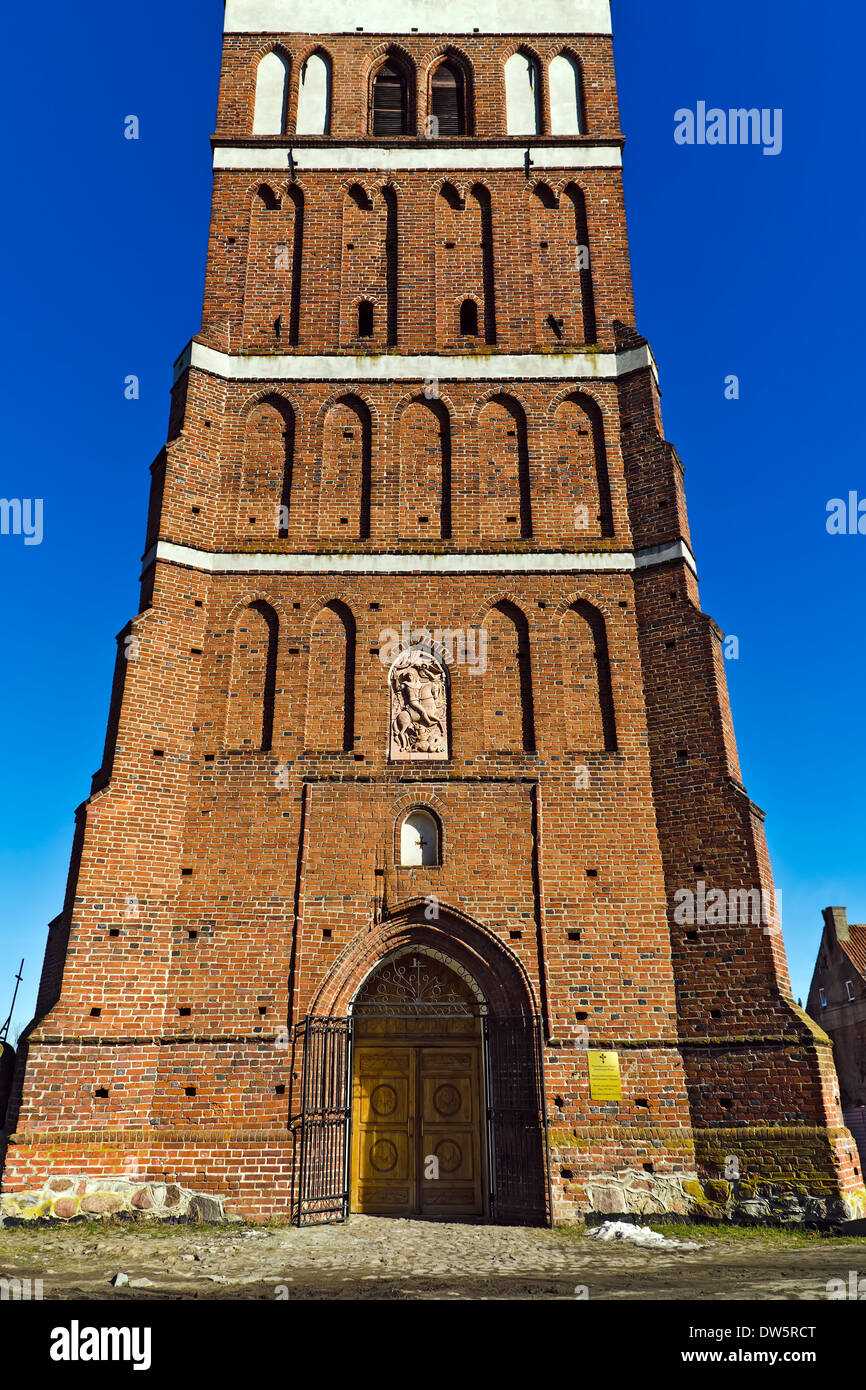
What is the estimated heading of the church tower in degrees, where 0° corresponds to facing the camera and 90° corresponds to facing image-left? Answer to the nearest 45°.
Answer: approximately 0°
